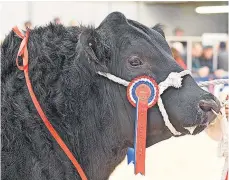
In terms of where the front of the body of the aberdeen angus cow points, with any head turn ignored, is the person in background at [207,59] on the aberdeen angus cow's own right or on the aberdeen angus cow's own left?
on the aberdeen angus cow's own left

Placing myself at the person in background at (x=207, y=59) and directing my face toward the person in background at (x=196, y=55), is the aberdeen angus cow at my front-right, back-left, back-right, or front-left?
front-left

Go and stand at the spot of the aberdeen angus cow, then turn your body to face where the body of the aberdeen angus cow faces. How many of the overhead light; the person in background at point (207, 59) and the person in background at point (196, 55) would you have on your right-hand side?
0

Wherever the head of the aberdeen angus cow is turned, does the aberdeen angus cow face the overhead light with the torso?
no

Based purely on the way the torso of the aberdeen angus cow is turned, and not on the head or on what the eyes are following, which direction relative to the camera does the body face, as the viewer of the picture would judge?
to the viewer's right

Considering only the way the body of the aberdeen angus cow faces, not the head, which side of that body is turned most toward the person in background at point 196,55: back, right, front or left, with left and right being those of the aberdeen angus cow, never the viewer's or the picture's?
left
